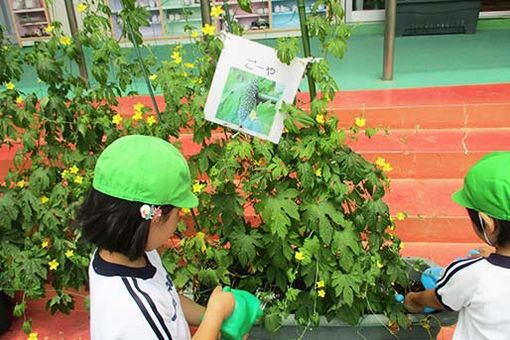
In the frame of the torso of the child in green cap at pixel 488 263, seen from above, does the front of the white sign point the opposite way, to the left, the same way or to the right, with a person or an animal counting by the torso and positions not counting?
the opposite way

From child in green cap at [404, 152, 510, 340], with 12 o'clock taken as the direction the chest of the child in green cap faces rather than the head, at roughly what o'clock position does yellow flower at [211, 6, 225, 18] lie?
The yellow flower is roughly at 11 o'clock from the child in green cap.

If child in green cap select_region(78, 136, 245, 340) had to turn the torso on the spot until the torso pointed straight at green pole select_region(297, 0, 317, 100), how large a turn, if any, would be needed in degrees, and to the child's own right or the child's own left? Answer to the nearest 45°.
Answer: approximately 45° to the child's own left

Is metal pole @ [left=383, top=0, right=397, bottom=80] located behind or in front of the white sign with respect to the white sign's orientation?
behind

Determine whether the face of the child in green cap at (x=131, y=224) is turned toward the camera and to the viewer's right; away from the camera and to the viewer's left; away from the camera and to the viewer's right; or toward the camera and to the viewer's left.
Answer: away from the camera and to the viewer's right

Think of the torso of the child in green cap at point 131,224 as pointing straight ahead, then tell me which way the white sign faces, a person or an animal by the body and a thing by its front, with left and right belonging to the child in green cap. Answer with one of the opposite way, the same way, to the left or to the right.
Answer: to the right

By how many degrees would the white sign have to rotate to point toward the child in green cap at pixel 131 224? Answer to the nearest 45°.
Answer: approximately 45° to its right

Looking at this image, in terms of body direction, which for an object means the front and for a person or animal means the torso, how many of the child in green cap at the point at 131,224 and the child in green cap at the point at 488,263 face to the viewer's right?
1

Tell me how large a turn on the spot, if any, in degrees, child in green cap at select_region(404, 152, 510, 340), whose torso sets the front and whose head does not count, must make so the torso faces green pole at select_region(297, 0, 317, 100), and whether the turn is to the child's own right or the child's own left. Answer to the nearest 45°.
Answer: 0° — they already face it

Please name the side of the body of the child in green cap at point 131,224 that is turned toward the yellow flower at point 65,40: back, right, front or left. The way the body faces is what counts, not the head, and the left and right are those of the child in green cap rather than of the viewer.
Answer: left

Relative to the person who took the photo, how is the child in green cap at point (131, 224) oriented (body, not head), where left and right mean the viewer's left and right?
facing to the right of the viewer
